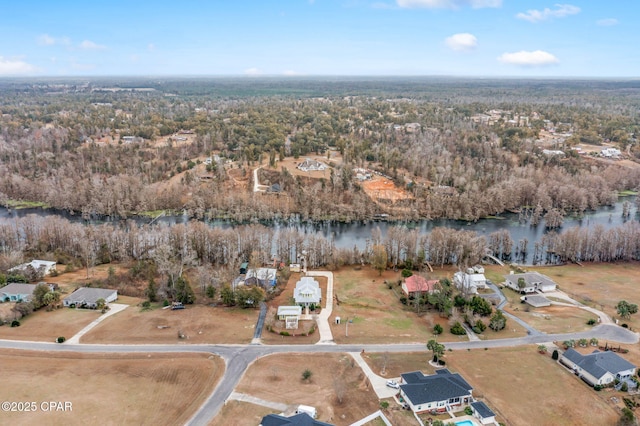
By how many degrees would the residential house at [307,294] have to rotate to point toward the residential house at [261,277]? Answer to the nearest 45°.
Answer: approximately 135° to its right

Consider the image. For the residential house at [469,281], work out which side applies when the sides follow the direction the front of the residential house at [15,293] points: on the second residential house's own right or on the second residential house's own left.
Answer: on the second residential house's own left

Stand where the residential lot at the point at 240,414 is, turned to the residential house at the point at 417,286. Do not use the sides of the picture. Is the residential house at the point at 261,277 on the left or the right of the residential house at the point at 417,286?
left

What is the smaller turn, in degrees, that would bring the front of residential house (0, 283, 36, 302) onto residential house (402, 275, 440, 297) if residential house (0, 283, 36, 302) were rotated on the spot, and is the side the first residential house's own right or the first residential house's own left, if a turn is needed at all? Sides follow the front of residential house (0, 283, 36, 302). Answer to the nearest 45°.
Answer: approximately 45° to the first residential house's own left

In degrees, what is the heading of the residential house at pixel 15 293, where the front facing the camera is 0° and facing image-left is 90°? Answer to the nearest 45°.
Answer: approximately 0°

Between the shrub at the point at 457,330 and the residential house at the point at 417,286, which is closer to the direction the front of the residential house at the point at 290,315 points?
the shrub

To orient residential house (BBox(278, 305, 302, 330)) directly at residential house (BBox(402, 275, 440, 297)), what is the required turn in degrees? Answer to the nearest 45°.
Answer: approximately 135° to its left

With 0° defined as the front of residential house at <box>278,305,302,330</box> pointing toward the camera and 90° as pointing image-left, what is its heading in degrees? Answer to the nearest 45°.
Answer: approximately 0°

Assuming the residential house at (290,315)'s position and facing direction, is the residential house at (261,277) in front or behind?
behind
